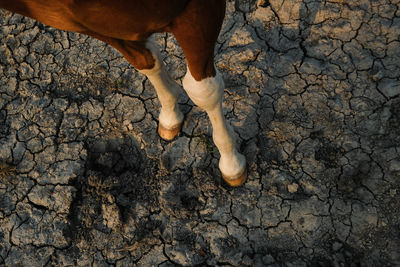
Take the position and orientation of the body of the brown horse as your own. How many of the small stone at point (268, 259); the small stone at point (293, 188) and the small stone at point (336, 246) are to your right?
0

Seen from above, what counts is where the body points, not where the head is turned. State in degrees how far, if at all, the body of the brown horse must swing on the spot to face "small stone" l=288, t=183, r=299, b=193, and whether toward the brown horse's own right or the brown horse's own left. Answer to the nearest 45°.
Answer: approximately 90° to the brown horse's own left

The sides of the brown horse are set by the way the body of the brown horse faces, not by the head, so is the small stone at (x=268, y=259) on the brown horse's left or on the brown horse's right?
on the brown horse's left

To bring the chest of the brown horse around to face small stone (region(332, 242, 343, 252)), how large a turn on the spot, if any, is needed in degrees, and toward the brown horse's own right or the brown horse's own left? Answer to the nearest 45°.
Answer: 0° — it already faces it
